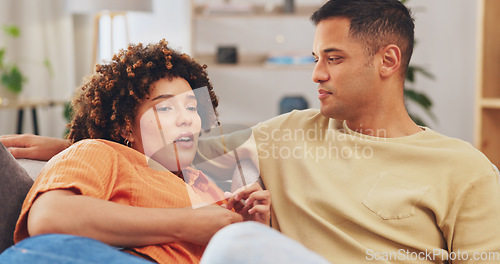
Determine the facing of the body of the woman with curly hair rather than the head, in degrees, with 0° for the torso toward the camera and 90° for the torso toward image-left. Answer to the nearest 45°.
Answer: approximately 315°

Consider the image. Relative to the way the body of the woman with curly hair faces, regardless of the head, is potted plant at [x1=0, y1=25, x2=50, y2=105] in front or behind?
behind
